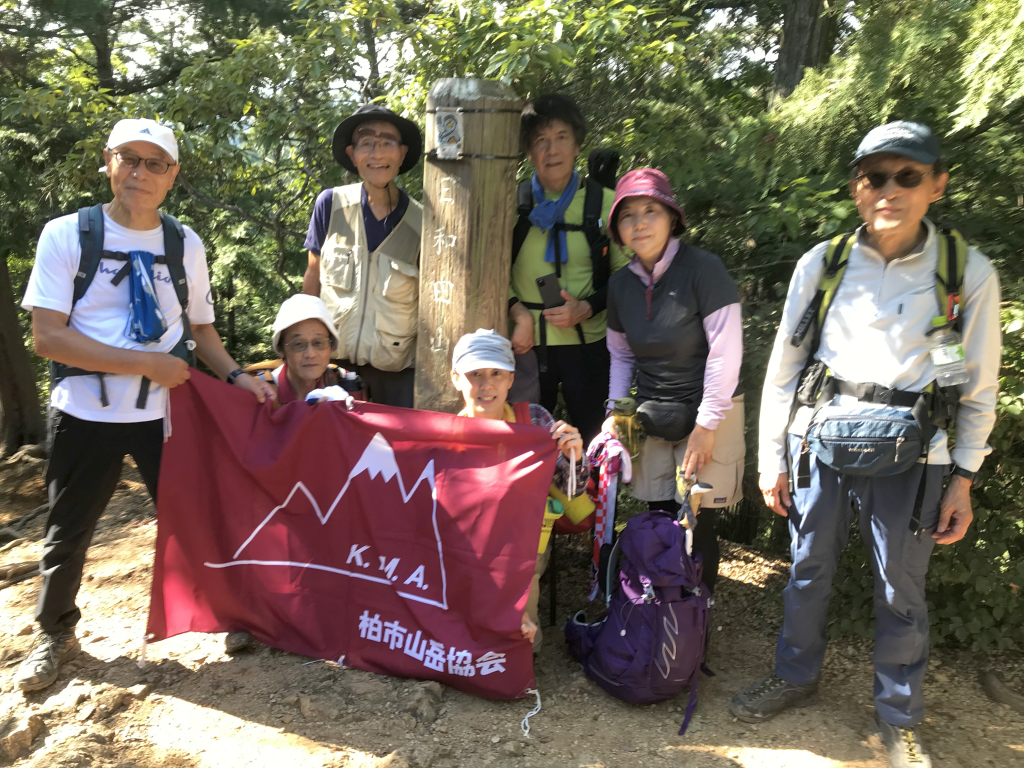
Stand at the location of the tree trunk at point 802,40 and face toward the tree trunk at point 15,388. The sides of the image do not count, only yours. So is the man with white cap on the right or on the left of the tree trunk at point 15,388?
left

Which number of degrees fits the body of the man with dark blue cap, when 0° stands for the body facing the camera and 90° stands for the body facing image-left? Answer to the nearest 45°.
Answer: approximately 0°

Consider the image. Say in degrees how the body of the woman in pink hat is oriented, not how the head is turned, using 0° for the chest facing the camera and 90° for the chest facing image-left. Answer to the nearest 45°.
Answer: approximately 45°

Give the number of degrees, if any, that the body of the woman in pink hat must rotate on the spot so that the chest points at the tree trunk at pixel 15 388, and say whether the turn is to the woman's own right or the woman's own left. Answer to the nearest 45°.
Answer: approximately 90° to the woman's own right

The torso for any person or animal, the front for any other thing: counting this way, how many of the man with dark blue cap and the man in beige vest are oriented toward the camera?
2

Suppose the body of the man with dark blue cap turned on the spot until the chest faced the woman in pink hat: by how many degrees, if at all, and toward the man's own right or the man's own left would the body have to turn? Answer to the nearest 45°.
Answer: approximately 90° to the man's own right

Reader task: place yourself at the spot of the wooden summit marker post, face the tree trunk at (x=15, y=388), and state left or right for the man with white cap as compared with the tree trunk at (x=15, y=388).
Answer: left

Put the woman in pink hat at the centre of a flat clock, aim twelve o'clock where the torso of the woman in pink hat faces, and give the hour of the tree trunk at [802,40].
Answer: The tree trunk is roughly at 5 o'clock from the woman in pink hat.

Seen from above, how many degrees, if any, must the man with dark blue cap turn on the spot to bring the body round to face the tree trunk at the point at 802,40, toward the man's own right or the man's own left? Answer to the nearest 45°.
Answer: approximately 180°

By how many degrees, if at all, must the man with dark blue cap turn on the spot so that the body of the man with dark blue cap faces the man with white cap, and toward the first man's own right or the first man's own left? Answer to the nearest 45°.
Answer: approximately 90° to the first man's own right
